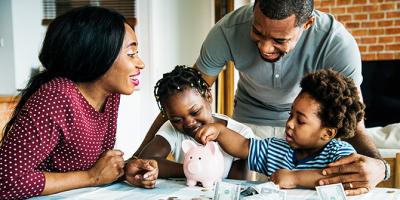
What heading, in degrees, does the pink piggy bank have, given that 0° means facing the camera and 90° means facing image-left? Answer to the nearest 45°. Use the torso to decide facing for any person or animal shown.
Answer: approximately 45°

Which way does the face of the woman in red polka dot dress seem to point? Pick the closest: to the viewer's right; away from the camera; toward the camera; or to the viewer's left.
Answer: to the viewer's right

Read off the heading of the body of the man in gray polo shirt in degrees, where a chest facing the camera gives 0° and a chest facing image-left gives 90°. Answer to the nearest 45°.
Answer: approximately 0°

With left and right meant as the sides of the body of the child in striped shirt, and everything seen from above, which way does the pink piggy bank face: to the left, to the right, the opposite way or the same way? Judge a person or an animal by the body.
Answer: the same way

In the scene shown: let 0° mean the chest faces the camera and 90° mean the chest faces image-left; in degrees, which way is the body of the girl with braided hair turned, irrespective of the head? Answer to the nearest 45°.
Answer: approximately 0°

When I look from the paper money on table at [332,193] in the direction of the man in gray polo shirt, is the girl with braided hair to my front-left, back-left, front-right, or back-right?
front-left

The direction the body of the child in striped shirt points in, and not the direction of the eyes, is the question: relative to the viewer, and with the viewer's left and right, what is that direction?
facing the viewer and to the left of the viewer

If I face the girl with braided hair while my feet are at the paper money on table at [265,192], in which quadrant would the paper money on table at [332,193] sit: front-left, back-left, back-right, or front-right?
back-right

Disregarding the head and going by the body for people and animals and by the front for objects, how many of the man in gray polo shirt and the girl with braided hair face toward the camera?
2

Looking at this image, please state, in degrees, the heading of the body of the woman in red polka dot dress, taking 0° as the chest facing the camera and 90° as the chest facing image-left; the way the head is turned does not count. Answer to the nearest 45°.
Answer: approximately 315°
